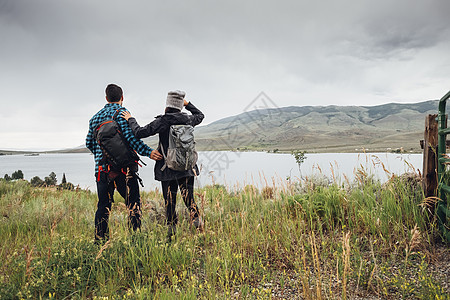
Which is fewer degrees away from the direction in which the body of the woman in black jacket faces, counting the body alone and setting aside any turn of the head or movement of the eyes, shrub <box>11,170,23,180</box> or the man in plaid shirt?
the shrub

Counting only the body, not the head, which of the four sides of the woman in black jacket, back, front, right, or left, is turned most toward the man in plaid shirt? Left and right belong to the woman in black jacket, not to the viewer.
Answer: left

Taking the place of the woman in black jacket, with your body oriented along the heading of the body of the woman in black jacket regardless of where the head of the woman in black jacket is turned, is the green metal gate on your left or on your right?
on your right

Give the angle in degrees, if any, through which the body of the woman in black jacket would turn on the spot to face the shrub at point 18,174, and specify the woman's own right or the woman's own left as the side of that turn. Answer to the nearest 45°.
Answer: approximately 45° to the woman's own left

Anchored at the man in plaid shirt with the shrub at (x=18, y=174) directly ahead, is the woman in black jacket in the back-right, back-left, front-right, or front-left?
back-right

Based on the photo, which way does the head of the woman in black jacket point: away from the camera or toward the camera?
away from the camera

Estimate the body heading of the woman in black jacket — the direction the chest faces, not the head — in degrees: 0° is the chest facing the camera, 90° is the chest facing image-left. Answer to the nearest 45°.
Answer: approximately 180°

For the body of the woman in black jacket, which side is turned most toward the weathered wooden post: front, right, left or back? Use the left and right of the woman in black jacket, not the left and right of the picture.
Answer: right
